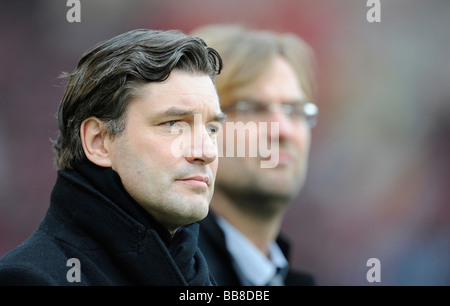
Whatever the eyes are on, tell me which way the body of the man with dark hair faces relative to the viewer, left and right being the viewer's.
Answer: facing the viewer and to the right of the viewer

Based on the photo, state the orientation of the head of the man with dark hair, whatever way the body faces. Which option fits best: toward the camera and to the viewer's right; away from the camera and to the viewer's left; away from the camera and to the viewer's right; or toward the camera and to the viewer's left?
toward the camera and to the viewer's right
